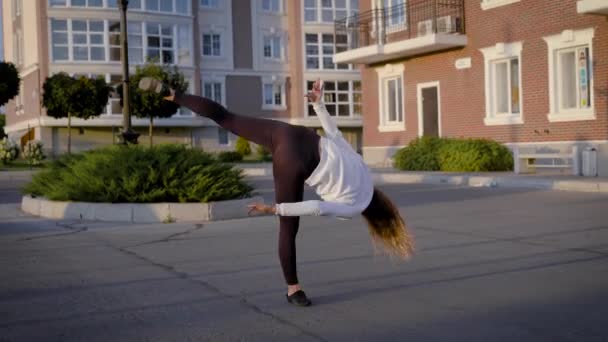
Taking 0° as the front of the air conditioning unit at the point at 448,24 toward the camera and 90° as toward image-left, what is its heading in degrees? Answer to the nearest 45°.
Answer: approximately 45°

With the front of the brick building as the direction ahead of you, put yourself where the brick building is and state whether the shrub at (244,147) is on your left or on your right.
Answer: on your right

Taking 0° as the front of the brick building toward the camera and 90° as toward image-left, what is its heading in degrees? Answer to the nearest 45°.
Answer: approximately 45°

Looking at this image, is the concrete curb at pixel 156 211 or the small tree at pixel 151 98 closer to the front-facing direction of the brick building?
the concrete curb

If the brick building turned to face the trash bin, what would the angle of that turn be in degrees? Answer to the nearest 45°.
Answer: approximately 90° to its left

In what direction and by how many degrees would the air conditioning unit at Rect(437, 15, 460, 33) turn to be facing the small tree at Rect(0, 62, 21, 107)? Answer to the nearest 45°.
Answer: approximately 45° to its right

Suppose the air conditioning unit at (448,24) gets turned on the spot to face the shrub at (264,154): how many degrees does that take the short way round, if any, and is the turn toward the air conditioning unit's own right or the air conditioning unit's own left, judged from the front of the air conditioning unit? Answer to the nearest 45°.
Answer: approximately 90° to the air conditioning unit's own right

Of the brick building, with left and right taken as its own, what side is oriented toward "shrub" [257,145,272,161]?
right

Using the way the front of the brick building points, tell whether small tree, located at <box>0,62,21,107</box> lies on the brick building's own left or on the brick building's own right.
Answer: on the brick building's own right

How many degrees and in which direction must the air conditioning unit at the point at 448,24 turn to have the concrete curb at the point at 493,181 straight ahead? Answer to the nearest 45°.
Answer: approximately 45° to its left

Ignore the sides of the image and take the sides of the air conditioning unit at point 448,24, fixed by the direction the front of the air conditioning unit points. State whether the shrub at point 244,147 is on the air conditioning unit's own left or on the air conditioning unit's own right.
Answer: on the air conditioning unit's own right

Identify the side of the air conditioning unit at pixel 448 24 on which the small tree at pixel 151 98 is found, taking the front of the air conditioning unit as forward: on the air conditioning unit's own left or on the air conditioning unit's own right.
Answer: on the air conditioning unit's own right
